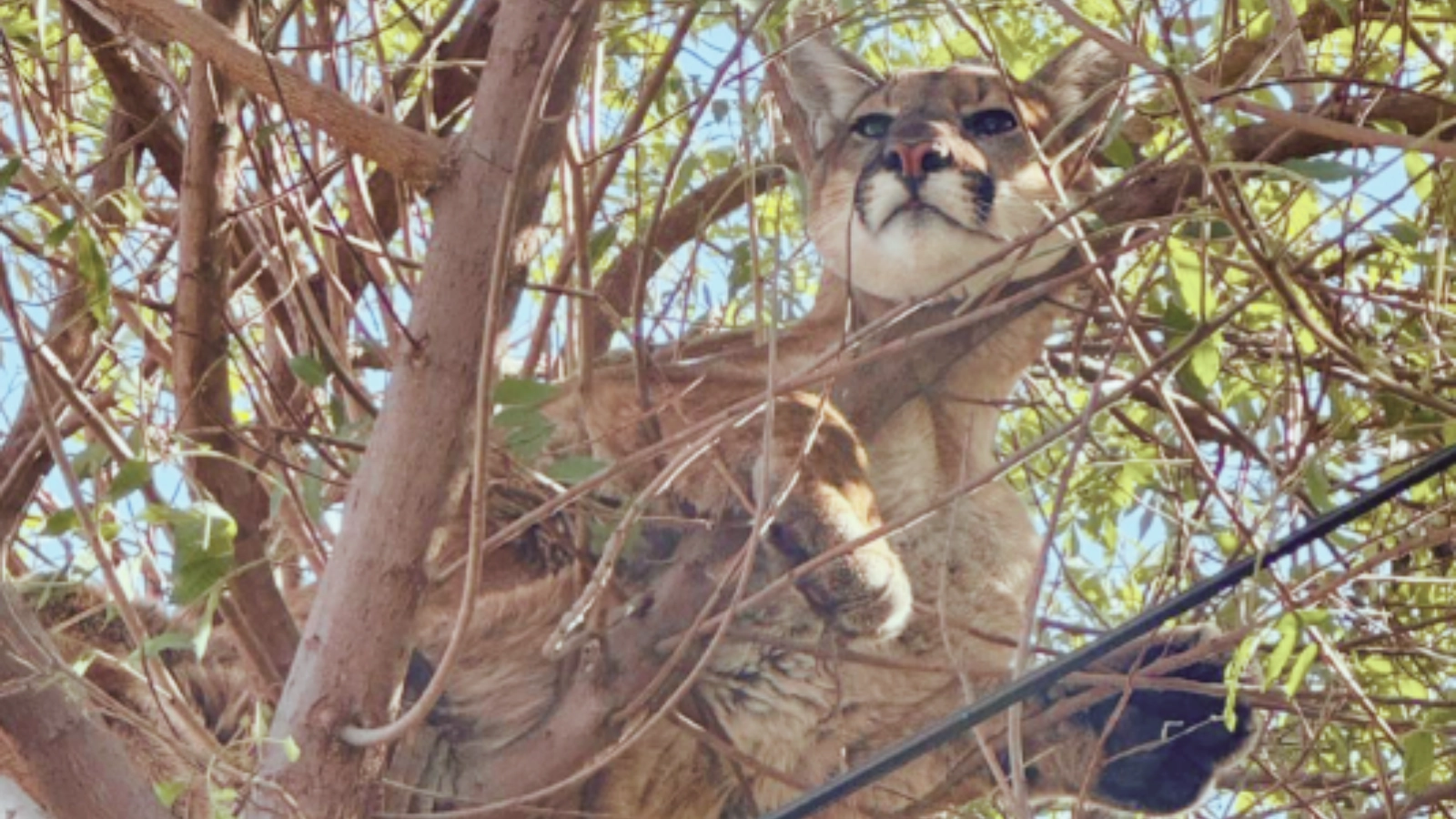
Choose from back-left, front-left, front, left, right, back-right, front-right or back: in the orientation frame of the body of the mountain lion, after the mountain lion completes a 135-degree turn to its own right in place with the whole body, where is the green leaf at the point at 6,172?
front-left

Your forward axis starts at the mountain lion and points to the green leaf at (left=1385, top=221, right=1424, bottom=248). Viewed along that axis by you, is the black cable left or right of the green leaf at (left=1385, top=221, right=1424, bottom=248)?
right

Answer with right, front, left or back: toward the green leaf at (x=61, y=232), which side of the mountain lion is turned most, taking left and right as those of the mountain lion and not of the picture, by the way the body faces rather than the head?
right

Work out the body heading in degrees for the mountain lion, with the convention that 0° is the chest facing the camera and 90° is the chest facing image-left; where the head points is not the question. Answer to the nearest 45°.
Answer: approximately 315°
